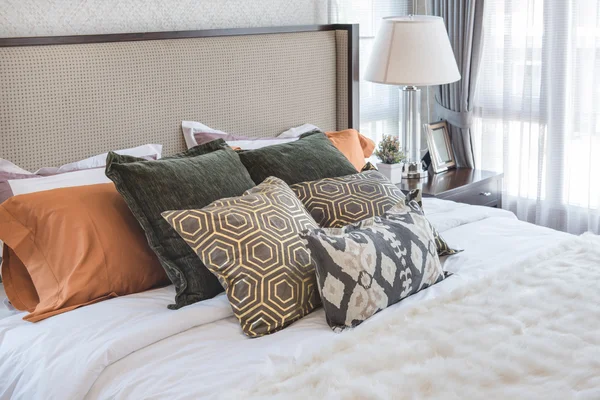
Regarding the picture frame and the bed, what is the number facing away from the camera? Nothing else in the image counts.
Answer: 0

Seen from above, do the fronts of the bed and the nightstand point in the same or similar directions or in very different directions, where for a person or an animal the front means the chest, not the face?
same or similar directions

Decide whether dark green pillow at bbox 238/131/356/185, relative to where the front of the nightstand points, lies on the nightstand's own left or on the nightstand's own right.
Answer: on the nightstand's own right

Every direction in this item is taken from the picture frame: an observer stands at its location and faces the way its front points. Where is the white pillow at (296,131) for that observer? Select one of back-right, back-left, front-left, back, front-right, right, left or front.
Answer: right

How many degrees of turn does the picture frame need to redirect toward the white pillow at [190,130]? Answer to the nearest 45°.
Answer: approximately 90° to its right

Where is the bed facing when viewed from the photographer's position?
facing the viewer and to the right of the viewer

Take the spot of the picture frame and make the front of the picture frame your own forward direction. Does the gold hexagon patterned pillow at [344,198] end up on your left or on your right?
on your right

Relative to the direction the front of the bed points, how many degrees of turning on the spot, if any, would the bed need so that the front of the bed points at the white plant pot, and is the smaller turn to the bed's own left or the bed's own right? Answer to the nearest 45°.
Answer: approximately 135° to the bed's own left

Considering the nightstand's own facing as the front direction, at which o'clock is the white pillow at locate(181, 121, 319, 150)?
The white pillow is roughly at 3 o'clock from the nightstand.

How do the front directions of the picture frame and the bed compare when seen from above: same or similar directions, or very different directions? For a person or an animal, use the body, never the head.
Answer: same or similar directions

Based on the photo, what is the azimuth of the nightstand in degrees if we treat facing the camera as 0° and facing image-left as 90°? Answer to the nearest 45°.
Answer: approximately 315°
